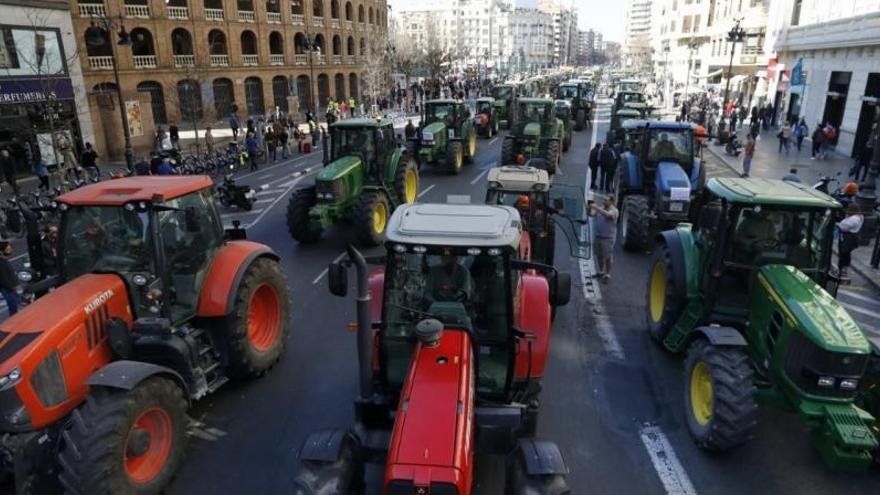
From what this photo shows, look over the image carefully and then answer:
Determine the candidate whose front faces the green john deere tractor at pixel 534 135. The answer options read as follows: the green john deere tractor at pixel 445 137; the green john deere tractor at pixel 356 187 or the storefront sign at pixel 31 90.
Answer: the storefront sign

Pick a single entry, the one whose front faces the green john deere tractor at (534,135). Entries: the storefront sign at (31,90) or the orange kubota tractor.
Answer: the storefront sign

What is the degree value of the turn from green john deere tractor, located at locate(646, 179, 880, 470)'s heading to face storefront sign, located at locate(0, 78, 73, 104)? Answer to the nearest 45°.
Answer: approximately 135° to its right

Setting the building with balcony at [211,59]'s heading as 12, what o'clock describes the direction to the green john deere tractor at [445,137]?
The green john deere tractor is roughly at 1 o'clock from the building with balcony.

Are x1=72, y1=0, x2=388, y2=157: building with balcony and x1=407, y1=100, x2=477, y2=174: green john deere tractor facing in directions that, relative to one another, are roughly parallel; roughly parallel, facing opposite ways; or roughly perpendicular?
roughly perpendicular

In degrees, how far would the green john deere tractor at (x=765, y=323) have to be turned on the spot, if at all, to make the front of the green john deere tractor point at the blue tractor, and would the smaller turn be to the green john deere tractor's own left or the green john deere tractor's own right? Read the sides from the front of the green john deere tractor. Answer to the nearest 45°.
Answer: approximately 135° to the green john deere tractor's own left

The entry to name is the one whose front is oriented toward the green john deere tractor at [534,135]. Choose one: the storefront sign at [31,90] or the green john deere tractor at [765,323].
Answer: the storefront sign
